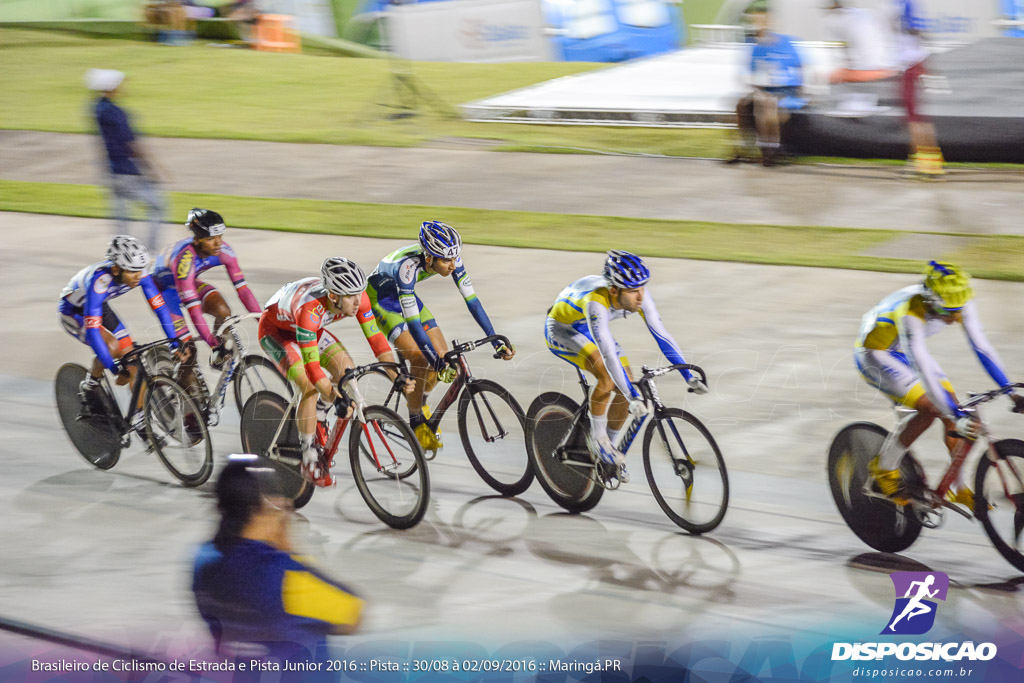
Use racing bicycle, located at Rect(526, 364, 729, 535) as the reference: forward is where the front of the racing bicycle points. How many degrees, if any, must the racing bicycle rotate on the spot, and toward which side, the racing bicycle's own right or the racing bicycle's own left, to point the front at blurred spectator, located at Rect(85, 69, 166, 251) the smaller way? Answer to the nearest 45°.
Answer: approximately 180°

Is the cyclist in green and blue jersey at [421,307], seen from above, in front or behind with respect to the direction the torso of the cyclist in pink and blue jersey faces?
in front

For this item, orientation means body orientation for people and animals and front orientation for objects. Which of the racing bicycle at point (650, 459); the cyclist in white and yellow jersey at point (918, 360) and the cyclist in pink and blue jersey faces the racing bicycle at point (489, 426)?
the cyclist in pink and blue jersey

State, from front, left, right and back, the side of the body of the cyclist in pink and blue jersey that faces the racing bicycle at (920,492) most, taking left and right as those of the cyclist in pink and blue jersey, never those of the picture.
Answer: front

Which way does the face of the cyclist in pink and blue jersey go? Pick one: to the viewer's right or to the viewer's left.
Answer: to the viewer's right

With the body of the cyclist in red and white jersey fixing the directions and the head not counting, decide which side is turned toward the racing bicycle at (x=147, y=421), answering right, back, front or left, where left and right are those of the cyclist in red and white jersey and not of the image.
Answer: back

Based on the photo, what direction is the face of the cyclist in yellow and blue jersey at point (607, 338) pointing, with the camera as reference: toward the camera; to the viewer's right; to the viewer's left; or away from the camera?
to the viewer's right

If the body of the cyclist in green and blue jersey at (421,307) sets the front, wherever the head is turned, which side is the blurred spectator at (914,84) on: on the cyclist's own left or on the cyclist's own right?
on the cyclist's own left

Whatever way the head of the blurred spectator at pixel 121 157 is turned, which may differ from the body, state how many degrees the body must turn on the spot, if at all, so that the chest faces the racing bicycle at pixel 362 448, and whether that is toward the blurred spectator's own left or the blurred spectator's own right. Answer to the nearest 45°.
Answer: approximately 45° to the blurred spectator's own right

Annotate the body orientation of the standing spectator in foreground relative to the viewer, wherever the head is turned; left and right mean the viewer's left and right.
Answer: facing away from the viewer and to the right of the viewer

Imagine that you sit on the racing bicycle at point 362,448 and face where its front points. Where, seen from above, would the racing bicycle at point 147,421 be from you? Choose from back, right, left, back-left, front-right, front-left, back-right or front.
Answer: back

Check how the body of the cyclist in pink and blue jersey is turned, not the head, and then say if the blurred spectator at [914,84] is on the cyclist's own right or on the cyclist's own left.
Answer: on the cyclist's own left
